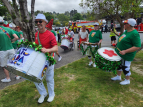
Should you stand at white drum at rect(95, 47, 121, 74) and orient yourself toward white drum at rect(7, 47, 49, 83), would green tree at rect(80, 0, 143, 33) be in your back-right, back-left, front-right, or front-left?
back-right

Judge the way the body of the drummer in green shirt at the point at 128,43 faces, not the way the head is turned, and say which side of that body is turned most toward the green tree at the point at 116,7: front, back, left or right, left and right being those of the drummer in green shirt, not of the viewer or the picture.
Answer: right

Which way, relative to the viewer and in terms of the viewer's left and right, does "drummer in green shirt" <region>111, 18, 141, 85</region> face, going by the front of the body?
facing to the left of the viewer
